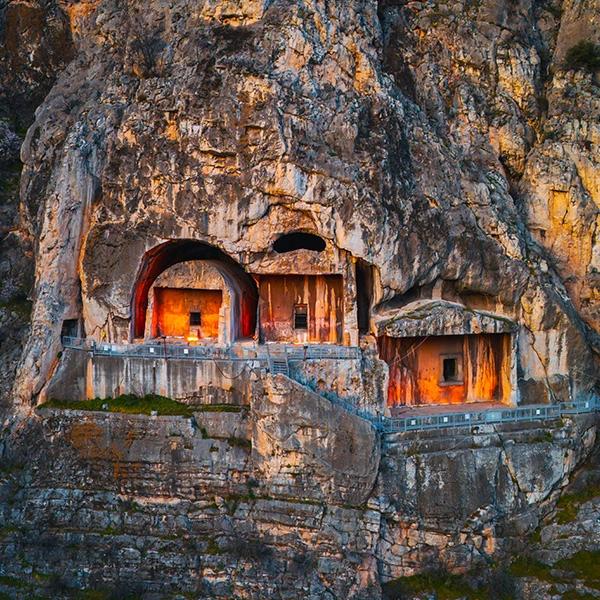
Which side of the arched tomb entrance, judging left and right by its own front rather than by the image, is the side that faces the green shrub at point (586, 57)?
left

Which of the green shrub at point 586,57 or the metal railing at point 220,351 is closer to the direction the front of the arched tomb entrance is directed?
the metal railing

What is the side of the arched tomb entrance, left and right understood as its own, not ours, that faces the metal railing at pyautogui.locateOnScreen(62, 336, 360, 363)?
front

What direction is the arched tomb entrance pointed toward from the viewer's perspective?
toward the camera

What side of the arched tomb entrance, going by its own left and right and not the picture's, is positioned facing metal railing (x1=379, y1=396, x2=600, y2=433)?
left

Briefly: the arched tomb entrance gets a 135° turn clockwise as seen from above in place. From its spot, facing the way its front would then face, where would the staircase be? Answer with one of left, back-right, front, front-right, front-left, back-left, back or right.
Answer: back
